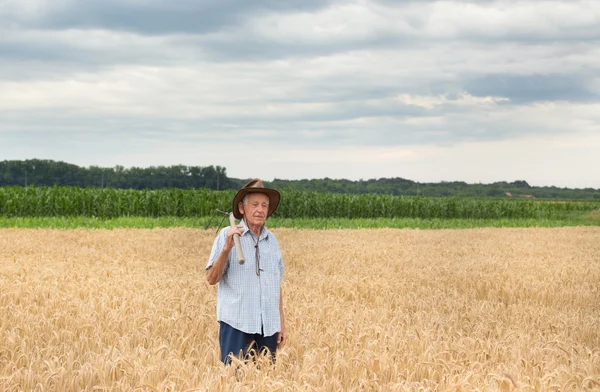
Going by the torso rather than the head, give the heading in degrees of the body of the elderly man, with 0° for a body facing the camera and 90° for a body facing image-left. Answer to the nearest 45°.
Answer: approximately 315°
